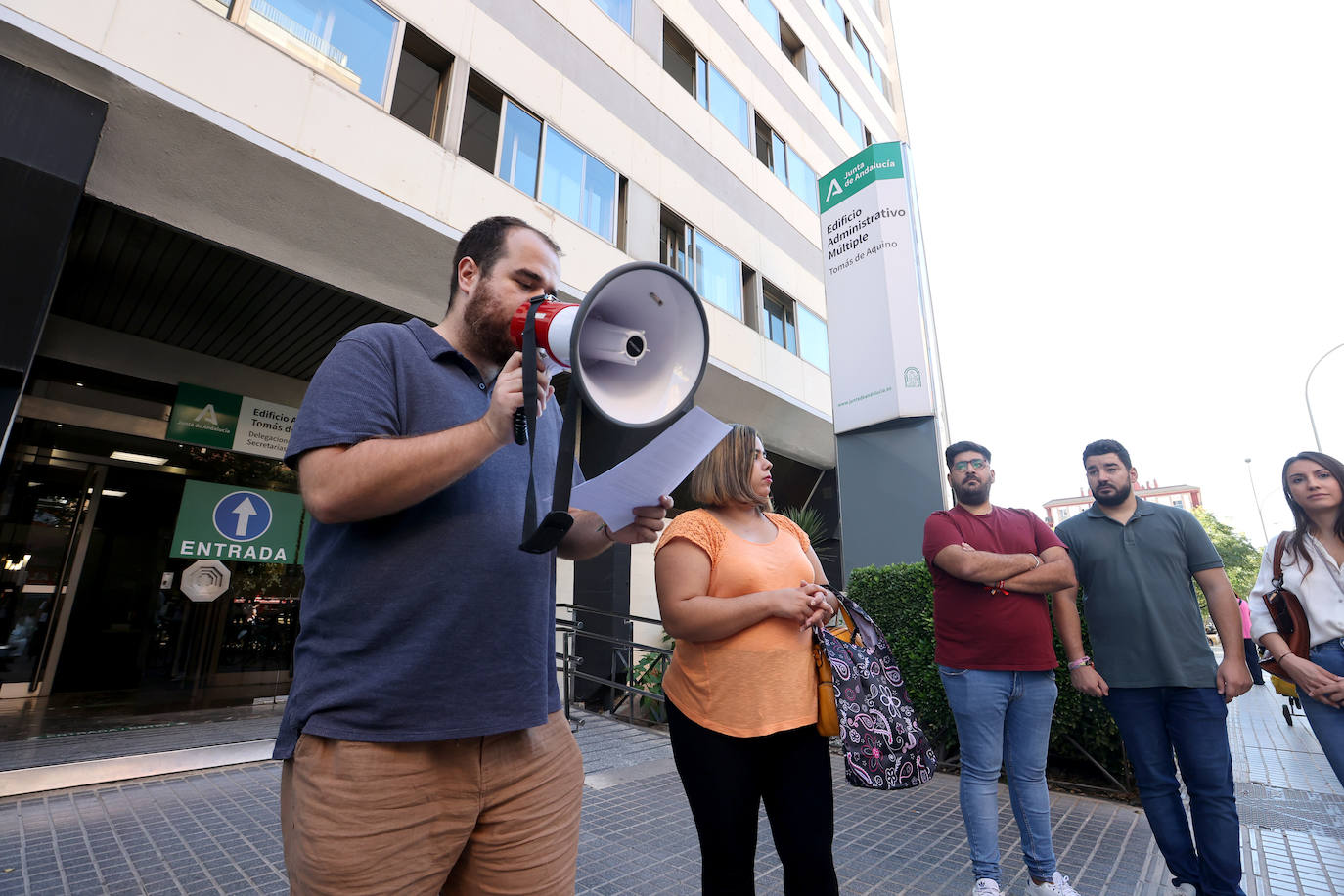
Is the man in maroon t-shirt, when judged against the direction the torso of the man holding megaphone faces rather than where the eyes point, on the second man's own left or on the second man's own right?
on the second man's own left

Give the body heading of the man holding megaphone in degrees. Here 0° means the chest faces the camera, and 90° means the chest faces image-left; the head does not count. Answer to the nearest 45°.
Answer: approximately 315°

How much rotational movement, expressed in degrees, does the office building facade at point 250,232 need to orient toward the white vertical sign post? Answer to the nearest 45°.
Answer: approximately 45° to its left

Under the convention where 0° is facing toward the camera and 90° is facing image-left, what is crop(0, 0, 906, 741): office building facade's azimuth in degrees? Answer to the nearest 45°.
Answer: approximately 315°

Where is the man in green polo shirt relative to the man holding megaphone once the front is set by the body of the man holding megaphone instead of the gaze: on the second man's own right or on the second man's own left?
on the second man's own left

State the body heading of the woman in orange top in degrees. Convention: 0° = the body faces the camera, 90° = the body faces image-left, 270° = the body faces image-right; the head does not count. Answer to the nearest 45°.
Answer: approximately 315°

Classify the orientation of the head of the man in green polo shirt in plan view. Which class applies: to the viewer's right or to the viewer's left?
to the viewer's left

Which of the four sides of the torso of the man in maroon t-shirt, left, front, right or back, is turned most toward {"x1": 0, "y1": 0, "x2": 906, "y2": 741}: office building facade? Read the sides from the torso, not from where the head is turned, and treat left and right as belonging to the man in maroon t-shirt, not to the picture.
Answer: right

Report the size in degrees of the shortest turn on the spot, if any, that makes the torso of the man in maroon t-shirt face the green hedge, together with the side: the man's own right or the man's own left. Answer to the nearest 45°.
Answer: approximately 180°

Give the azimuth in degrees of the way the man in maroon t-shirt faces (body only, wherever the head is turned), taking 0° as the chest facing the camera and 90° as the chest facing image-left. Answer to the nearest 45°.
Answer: approximately 0°
